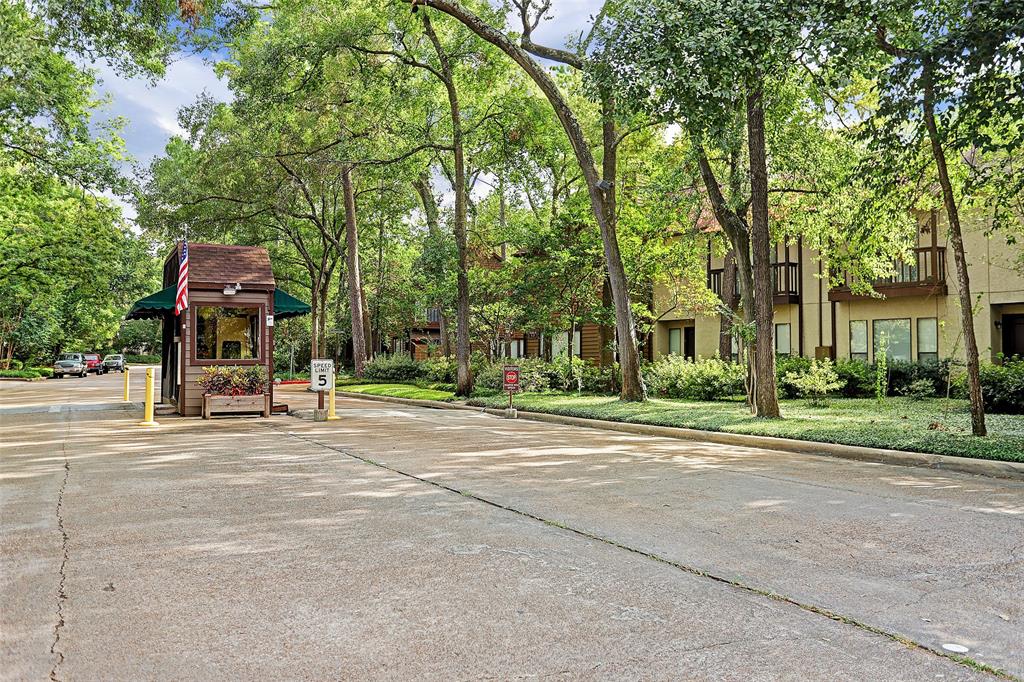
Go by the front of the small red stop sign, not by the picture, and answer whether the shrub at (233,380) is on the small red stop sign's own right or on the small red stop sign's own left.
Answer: on the small red stop sign's own right

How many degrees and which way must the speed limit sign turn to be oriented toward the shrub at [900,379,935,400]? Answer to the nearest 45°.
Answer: approximately 90° to its left

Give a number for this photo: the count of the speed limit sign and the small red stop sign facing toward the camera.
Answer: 2

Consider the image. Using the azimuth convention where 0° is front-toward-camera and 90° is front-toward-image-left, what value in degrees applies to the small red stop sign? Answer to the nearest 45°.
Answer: approximately 0°

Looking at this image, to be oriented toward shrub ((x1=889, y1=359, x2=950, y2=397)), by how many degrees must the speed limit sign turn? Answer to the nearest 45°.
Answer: approximately 90° to its left

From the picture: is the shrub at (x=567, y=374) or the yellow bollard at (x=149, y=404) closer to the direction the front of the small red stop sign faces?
the yellow bollard

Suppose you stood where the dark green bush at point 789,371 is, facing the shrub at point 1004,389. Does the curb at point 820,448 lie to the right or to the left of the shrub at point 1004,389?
right
